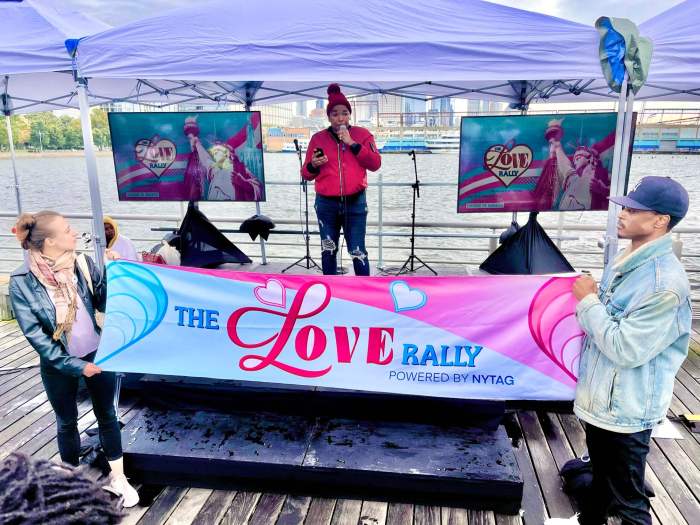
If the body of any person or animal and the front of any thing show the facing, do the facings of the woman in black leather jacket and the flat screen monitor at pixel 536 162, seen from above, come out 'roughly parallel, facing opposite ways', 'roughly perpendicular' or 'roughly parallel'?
roughly perpendicular

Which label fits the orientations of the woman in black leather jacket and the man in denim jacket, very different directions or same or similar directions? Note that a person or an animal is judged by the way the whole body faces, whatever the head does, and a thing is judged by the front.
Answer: very different directions

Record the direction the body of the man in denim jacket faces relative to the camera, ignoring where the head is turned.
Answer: to the viewer's left

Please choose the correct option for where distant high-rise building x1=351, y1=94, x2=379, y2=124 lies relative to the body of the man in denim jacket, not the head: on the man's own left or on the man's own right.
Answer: on the man's own right

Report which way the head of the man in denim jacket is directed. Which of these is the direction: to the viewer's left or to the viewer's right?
to the viewer's left

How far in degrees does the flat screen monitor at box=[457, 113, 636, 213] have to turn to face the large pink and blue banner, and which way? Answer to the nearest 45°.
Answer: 0° — it already faces it

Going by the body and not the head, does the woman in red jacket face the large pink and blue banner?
yes

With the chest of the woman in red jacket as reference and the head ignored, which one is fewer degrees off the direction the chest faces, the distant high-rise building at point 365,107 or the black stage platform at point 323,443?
the black stage platform

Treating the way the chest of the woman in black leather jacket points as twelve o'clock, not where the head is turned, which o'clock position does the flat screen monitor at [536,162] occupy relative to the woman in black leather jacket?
The flat screen monitor is roughly at 10 o'clock from the woman in black leather jacket.

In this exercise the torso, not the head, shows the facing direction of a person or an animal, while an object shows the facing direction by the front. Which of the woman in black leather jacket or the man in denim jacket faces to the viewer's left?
the man in denim jacket

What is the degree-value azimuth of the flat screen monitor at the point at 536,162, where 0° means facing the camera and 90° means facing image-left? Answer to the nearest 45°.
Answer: approximately 0°

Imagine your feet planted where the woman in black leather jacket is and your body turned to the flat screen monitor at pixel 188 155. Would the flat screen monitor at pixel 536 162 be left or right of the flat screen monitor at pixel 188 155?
right

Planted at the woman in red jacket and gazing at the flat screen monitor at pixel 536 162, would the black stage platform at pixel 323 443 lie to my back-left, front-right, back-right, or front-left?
back-right
